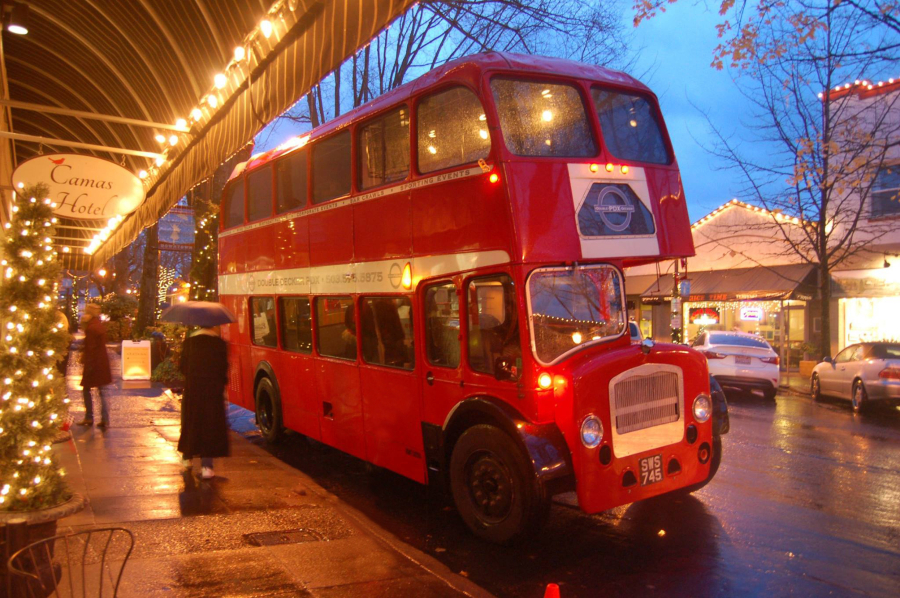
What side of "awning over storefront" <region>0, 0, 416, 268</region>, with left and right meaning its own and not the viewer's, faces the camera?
right

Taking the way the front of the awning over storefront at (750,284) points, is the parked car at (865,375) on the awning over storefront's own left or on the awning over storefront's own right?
on the awning over storefront's own left

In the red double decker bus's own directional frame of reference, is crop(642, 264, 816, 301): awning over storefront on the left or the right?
on its left

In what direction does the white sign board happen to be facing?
toward the camera

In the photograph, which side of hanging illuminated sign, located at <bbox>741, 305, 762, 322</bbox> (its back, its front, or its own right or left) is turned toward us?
front

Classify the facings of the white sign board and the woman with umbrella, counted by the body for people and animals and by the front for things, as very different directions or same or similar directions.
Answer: very different directions

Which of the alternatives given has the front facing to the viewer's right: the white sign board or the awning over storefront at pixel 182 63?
the awning over storefront

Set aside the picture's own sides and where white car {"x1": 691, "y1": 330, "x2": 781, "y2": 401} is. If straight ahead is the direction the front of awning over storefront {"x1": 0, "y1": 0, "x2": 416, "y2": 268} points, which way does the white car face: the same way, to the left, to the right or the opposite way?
to the left

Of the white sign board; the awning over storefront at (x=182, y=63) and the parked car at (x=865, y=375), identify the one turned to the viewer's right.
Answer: the awning over storefront

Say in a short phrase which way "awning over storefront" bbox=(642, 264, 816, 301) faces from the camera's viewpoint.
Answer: facing the viewer and to the left of the viewer

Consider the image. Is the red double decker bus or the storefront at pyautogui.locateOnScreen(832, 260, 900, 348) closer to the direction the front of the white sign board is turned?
the red double decker bus

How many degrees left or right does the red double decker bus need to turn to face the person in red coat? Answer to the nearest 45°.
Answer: approximately 180°

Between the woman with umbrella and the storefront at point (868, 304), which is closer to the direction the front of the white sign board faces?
the woman with umbrella
